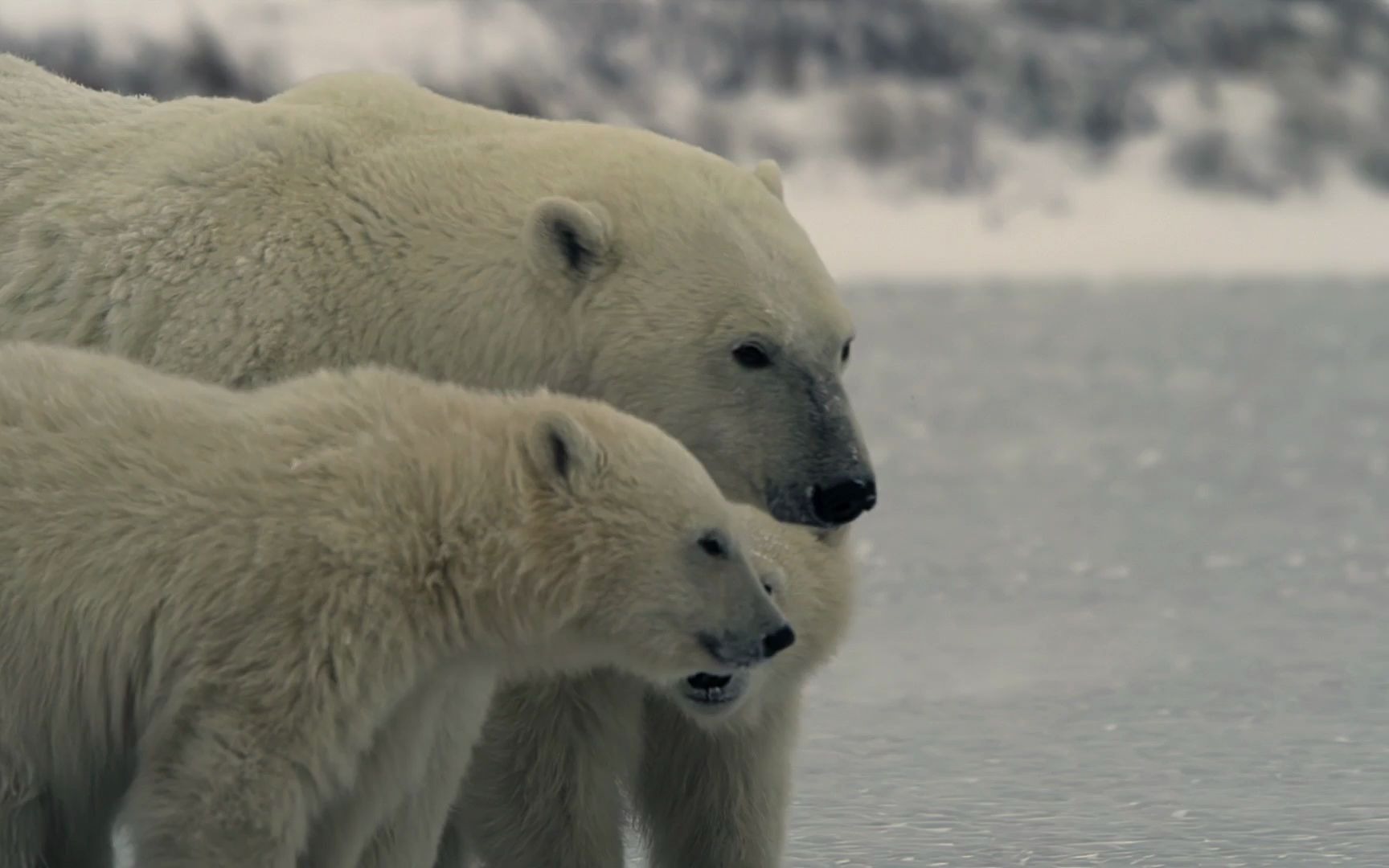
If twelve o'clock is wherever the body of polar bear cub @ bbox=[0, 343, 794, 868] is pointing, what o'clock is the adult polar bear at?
The adult polar bear is roughly at 10 o'clock from the polar bear cub.

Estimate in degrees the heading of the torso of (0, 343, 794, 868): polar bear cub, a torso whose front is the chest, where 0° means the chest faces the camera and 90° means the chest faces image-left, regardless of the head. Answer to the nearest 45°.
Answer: approximately 270°
